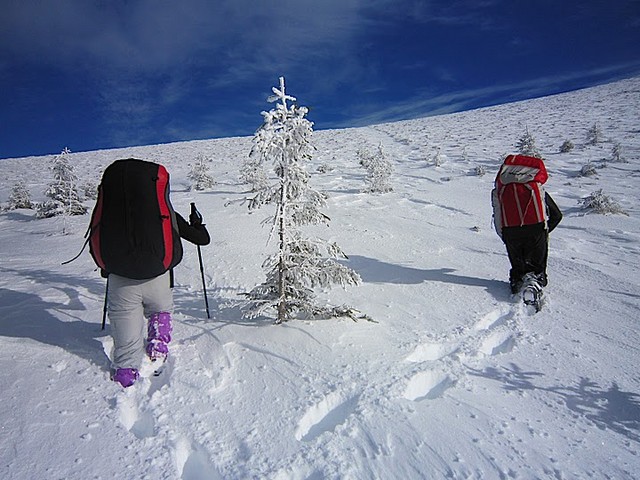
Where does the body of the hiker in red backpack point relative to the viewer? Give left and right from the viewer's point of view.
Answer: facing away from the viewer

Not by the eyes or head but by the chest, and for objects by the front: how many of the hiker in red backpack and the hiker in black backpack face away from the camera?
2

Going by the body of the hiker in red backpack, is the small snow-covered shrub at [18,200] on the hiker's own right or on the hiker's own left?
on the hiker's own left

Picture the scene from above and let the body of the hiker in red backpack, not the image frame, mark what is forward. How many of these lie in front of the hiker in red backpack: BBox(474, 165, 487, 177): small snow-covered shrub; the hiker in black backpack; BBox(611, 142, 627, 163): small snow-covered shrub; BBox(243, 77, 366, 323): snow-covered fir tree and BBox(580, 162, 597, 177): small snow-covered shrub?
3

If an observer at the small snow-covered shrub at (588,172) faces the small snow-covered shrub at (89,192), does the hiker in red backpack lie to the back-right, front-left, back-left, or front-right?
front-left

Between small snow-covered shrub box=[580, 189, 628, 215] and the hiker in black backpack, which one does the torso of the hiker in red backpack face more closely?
the small snow-covered shrub

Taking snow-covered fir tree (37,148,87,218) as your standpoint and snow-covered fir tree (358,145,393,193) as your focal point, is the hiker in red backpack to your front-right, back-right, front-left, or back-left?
front-right

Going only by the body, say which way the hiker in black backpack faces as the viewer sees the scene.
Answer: away from the camera

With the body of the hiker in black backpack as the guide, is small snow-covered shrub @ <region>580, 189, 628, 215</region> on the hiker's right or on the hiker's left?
on the hiker's right

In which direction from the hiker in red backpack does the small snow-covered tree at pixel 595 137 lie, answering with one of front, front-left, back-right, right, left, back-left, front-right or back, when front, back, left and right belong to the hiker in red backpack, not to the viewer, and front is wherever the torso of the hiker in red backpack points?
front

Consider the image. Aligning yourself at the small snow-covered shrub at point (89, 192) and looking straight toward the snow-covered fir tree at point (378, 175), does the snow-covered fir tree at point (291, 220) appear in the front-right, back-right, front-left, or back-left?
front-right

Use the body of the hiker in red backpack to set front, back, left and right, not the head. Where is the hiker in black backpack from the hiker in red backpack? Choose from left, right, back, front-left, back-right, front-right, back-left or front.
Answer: back-left

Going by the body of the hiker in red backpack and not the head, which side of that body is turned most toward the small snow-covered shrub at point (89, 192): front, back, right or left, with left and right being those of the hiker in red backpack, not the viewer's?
left

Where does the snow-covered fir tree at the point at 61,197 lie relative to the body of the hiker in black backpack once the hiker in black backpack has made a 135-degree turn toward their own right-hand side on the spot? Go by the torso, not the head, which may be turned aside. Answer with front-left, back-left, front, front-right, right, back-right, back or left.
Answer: back-left

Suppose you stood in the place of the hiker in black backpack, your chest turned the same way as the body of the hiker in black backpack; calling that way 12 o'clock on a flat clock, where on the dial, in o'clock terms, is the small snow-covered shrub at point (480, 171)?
The small snow-covered shrub is roughly at 2 o'clock from the hiker in black backpack.

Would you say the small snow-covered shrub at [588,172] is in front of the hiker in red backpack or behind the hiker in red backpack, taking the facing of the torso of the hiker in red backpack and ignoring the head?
in front

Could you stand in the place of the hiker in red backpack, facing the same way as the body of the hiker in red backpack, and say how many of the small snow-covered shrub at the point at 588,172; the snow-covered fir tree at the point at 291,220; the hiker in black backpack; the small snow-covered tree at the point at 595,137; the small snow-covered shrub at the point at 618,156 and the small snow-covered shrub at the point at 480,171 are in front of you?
4
